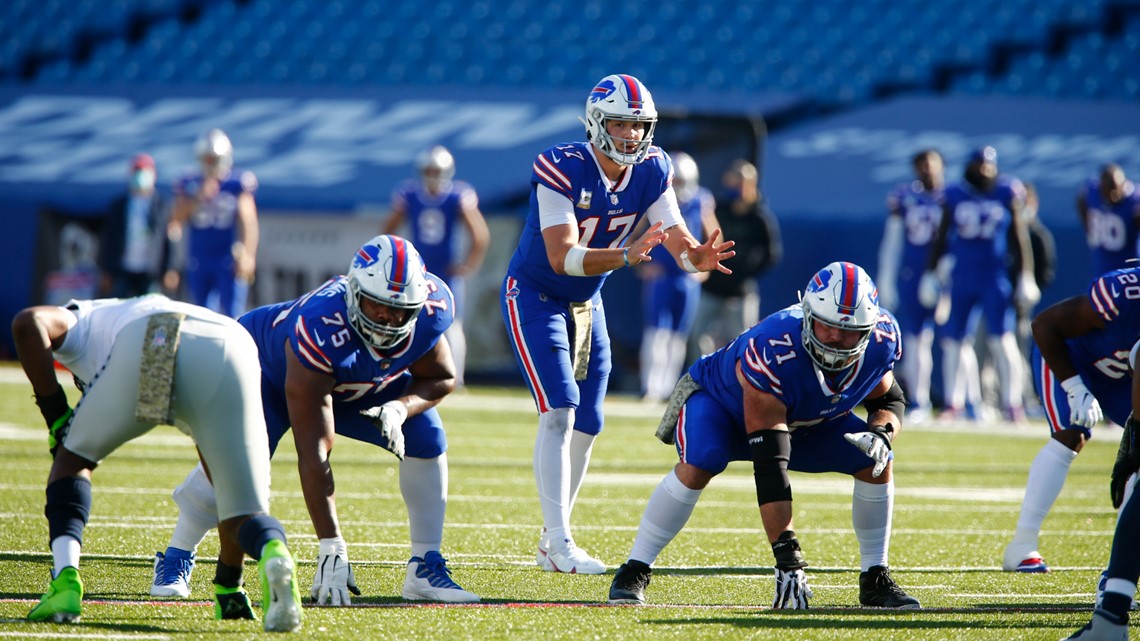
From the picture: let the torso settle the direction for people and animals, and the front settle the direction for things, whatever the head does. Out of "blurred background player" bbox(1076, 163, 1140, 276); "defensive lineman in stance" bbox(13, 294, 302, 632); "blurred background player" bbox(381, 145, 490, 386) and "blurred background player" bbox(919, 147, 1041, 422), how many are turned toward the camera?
3

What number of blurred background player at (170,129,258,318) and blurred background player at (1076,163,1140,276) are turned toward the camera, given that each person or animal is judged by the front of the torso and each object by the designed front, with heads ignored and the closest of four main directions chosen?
2

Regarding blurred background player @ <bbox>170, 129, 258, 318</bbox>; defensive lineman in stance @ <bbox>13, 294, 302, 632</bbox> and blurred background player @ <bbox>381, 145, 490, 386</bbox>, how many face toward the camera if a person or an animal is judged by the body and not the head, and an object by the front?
2

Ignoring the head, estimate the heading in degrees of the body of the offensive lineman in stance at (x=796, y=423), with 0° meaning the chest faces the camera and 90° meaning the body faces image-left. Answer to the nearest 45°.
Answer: approximately 315°

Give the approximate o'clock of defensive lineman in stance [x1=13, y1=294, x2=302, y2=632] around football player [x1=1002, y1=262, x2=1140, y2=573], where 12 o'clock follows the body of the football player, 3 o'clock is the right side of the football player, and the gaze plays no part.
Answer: The defensive lineman in stance is roughly at 3 o'clock from the football player.

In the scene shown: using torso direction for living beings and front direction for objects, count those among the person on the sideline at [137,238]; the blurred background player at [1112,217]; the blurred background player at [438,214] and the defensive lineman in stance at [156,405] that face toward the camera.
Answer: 3

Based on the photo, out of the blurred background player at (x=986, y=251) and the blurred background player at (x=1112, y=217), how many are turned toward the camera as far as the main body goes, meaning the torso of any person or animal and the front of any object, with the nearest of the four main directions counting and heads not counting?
2

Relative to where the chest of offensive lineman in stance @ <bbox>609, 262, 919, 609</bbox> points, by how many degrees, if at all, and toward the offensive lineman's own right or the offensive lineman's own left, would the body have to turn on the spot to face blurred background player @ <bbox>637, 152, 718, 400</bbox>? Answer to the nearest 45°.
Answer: approximately 135° to the offensive lineman's own left

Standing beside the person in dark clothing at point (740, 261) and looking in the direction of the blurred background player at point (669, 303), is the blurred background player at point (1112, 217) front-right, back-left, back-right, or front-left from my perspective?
back-left

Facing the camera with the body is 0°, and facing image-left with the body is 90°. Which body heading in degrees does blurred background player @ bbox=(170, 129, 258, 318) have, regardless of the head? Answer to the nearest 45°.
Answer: approximately 0°

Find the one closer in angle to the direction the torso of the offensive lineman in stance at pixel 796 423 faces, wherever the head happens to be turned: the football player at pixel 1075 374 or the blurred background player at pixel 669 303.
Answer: the football player

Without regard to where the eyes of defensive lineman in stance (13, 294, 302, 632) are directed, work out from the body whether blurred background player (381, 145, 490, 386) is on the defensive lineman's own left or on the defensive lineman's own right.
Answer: on the defensive lineman's own right

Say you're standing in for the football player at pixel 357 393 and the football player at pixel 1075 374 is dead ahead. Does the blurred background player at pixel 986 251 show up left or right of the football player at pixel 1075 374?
left

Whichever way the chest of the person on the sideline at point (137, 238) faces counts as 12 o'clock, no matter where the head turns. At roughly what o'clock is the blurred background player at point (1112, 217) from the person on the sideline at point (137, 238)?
the blurred background player at point (1112, 217) is roughly at 10 o'clock from the person on the sideline at point (137, 238).
